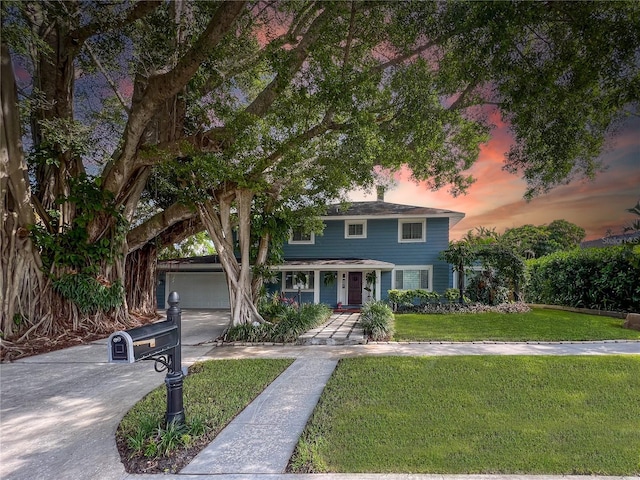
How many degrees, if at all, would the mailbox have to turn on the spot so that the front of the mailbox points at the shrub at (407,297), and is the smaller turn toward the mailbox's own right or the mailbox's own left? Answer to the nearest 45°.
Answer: approximately 180°

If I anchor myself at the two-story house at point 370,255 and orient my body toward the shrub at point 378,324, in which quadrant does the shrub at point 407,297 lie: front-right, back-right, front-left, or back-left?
front-left

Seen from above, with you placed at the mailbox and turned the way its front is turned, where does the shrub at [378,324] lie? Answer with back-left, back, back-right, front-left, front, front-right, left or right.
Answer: back

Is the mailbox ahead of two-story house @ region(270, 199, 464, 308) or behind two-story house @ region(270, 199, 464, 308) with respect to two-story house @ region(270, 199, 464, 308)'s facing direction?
ahead

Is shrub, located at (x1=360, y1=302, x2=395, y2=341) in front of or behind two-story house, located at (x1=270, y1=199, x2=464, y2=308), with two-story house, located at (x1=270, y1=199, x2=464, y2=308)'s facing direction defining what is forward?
in front

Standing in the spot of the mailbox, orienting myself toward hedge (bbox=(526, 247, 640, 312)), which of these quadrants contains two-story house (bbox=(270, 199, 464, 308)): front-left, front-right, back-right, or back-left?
front-left

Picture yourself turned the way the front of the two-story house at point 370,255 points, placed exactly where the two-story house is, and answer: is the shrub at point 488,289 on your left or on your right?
on your left

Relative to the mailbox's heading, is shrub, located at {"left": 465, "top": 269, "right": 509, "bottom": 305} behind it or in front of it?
behind

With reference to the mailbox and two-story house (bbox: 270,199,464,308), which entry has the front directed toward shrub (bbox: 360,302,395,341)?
the two-story house

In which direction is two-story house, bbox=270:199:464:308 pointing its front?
toward the camera

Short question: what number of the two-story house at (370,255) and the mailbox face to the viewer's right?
0

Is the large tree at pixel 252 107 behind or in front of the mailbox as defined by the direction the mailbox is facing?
behind

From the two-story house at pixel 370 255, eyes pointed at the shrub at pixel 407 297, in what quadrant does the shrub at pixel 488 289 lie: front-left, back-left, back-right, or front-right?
front-left
